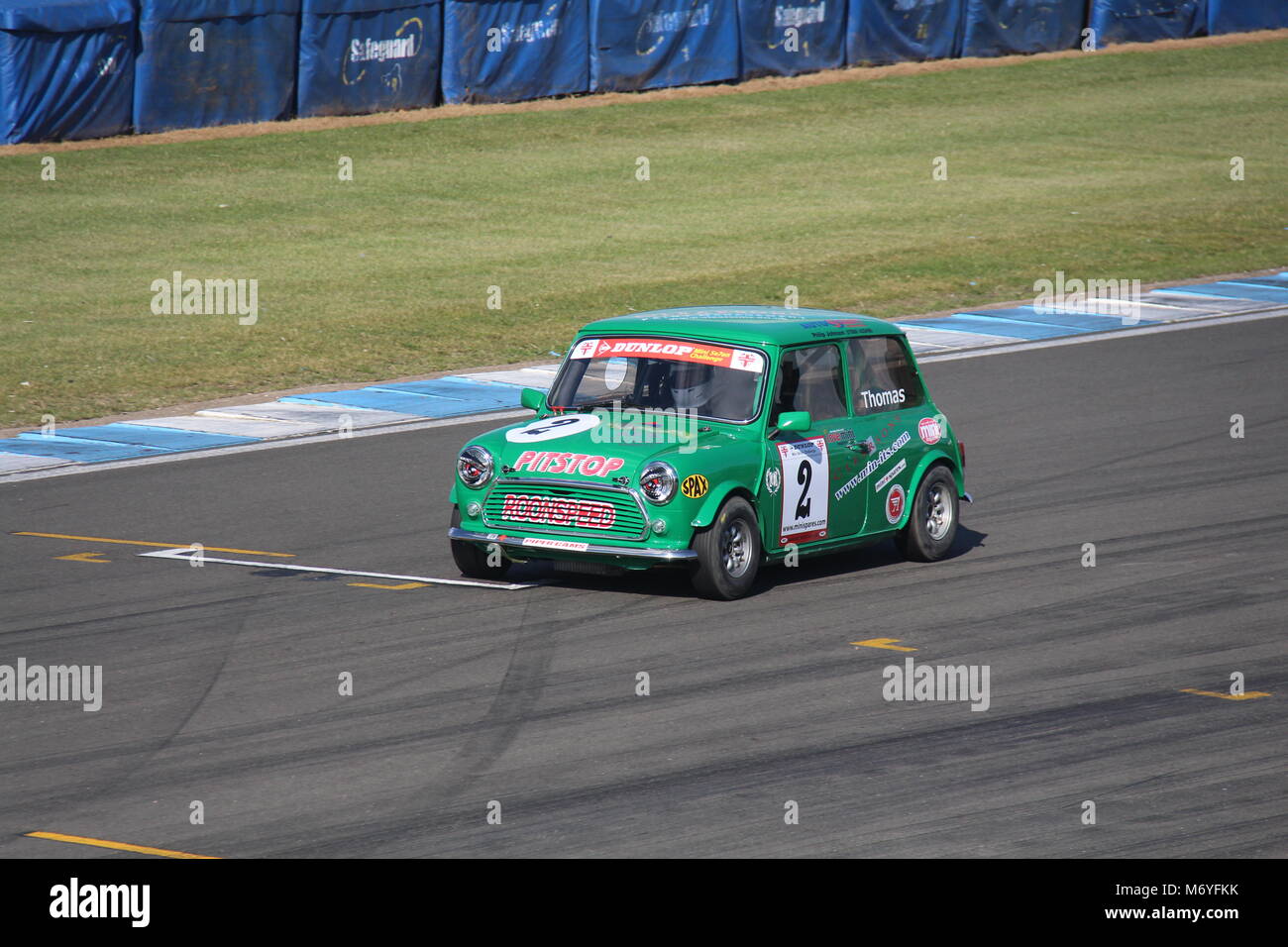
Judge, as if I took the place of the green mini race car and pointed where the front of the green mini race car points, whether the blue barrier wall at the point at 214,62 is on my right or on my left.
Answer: on my right

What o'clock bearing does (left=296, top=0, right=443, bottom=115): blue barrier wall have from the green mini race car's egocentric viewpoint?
The blue barrier wall is roughly at 4 o'clock from the green mini race car.

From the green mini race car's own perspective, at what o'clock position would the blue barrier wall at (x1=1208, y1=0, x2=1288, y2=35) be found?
The blue barrier wall is roughly at 5 o'clock from the green mini race car.

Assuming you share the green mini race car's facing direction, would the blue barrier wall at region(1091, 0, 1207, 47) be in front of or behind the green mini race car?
behind

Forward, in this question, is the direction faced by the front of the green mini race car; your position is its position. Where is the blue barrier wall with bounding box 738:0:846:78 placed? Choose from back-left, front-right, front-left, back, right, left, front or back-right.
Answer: back-right

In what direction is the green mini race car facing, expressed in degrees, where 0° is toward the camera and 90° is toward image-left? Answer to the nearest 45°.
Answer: approximately 45°

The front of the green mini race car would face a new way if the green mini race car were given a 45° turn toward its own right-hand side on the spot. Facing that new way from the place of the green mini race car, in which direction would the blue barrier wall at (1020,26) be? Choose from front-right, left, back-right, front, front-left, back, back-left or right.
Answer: right

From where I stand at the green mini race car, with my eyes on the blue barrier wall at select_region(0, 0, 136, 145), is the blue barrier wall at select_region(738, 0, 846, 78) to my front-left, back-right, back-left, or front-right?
front-right

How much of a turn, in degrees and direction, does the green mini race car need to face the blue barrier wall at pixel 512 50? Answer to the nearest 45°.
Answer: approximately 135° to its right

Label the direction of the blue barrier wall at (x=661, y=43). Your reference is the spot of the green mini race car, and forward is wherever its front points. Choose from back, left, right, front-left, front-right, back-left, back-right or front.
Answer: back-right

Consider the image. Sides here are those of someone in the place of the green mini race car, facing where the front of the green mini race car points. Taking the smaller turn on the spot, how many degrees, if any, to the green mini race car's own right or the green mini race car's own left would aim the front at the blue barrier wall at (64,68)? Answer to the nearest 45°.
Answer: approximately 90° to the green mini race car's own right
